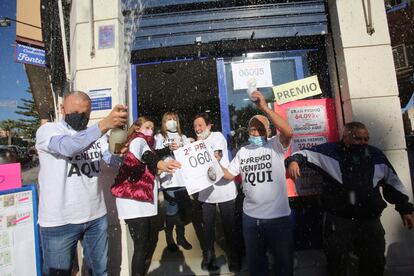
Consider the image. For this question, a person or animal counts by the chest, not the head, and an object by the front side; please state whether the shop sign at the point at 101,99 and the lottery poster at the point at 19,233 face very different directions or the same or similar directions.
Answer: same or similar directions

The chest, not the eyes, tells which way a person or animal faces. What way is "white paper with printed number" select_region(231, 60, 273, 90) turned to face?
toward the camera

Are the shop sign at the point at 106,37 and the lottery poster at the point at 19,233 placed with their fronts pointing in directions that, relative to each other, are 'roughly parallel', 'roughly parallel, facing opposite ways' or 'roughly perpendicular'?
roughly parallel

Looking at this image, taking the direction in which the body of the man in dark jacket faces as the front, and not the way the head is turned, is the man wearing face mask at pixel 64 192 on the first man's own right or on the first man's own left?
on the first man's own right

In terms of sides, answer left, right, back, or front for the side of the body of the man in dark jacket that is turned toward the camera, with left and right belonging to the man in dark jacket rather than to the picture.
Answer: front

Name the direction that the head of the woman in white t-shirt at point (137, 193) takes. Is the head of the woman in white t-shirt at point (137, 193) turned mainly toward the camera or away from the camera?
toward the camera

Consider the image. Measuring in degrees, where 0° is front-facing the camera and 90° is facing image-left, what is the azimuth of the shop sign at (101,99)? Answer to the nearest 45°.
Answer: approximately 0°

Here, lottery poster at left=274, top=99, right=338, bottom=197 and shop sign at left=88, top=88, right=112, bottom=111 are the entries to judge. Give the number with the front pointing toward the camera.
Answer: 2

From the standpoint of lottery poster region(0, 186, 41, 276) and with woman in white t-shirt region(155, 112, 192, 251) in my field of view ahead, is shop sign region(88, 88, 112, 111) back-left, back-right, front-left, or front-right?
front-left

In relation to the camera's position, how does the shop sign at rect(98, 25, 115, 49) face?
facing the viewer

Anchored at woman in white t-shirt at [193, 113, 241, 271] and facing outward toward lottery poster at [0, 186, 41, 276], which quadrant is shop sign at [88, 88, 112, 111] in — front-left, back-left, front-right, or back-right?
front-right
